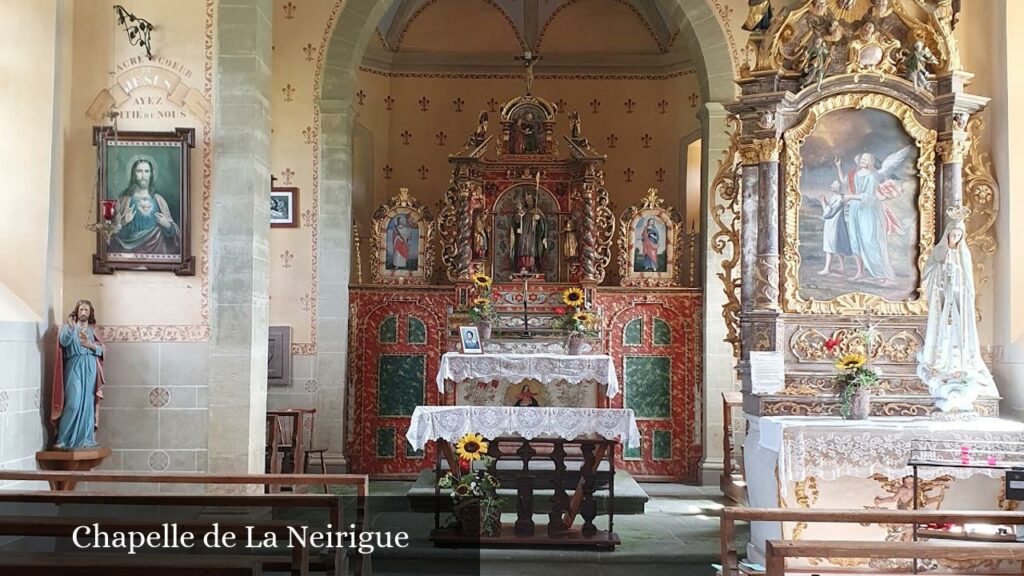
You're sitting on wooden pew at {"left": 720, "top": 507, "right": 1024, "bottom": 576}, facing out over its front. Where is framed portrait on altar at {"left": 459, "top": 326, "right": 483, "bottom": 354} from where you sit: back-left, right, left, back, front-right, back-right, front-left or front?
front-left

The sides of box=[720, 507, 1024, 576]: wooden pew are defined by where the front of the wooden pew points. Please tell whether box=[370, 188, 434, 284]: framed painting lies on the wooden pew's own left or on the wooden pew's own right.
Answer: on the wooden pew's own left

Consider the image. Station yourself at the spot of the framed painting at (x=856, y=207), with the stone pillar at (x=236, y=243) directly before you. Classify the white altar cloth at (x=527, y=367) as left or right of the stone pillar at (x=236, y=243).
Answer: right

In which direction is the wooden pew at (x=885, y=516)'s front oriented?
away from the camera

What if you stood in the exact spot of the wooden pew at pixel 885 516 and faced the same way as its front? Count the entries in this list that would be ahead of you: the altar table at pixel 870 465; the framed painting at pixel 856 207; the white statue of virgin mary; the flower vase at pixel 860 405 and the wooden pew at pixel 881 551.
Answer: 4

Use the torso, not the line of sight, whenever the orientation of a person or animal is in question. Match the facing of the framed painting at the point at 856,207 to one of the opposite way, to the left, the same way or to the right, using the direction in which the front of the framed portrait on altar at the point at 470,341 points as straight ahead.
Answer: the same way

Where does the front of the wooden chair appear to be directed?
to the viewer's right

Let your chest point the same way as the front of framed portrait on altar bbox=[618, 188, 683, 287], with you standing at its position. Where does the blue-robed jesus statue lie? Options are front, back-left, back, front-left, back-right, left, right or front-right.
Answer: front-right

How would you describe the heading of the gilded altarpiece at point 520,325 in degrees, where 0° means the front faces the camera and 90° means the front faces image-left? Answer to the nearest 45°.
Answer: approximately 0°

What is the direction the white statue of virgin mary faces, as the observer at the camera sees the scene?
facing the viewer

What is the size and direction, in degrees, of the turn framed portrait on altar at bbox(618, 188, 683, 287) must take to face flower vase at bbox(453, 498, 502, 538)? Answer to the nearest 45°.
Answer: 0° — it already faces it

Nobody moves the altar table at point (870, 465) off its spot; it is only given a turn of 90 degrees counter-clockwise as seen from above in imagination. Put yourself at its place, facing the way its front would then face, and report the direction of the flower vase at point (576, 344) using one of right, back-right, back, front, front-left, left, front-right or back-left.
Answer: back-left

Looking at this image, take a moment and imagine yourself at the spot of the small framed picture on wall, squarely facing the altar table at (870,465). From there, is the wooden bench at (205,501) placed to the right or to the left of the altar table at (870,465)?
right

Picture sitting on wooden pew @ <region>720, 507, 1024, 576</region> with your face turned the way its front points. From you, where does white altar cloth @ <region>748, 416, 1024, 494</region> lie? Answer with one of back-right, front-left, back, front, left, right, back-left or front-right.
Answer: front

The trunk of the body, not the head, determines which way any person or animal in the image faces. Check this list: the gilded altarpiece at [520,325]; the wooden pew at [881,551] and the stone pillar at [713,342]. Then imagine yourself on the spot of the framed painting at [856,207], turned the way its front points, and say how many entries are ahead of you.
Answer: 1

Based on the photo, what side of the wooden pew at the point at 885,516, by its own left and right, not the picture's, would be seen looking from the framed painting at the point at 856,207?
front

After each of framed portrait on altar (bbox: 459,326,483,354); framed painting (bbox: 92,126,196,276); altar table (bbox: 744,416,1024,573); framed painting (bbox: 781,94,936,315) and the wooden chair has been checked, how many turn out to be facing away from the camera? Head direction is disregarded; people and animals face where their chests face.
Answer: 0

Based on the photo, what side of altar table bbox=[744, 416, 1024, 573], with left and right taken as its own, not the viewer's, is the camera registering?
front
